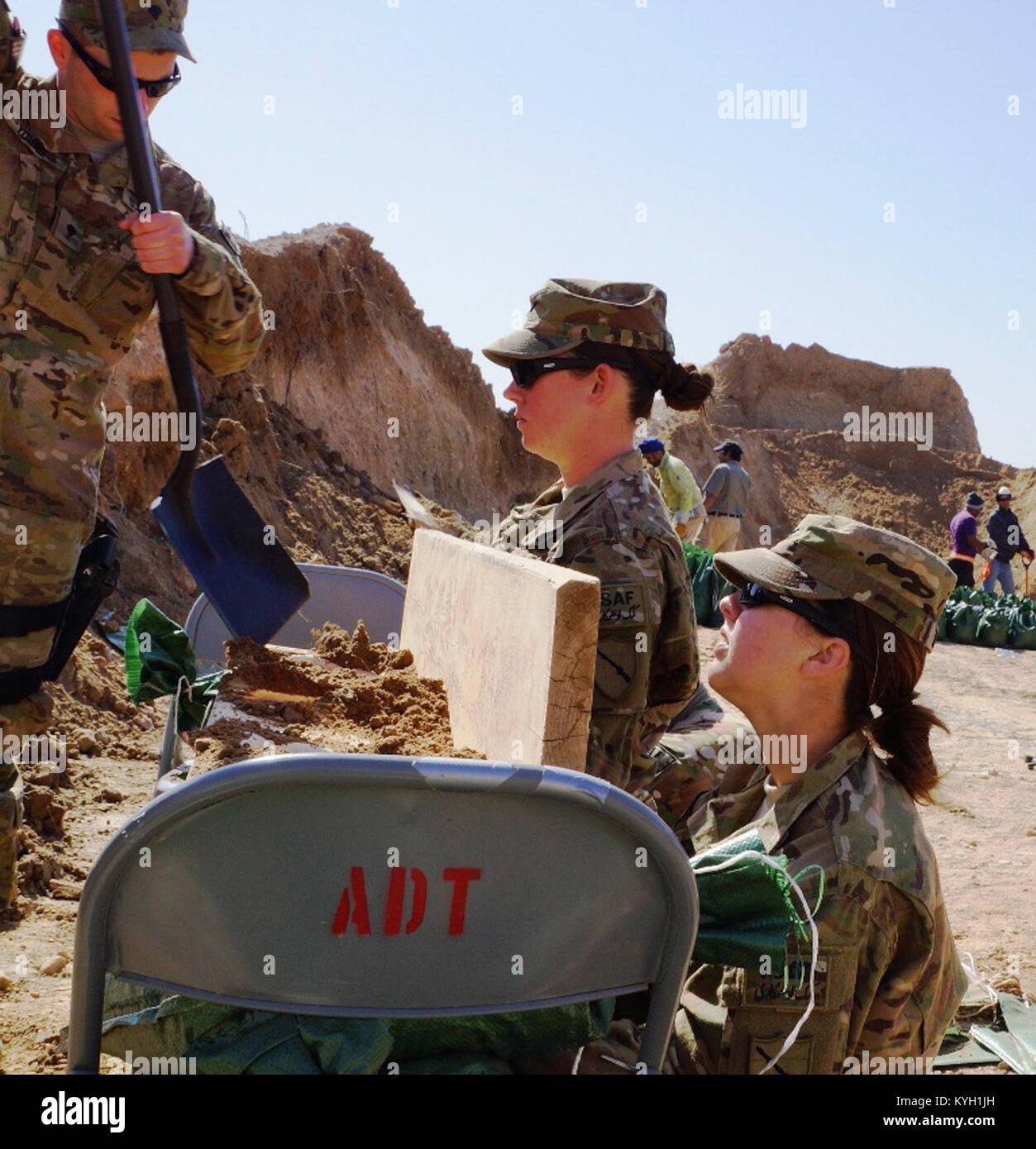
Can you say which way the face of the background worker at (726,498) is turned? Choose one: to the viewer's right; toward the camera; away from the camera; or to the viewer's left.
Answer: to the viewer's left

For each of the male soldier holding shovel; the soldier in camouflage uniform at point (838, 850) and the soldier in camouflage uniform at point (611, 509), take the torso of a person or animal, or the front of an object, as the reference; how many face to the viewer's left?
2

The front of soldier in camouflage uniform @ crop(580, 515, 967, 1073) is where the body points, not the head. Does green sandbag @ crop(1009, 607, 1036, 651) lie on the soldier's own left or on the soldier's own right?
on the soldier's own right

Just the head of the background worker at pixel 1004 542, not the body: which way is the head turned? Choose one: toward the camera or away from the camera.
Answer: toward the camera

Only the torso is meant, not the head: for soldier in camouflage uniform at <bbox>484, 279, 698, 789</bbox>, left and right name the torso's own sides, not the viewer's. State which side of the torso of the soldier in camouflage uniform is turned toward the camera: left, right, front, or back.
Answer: left

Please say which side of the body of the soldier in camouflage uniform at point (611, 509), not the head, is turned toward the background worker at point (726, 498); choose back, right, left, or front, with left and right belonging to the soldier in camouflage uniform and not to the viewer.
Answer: right

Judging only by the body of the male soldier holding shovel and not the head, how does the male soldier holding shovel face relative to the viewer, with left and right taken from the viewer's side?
facing the viewer and to the right of the viewer

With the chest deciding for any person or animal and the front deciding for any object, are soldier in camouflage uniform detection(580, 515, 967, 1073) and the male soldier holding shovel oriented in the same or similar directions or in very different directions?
very different directions

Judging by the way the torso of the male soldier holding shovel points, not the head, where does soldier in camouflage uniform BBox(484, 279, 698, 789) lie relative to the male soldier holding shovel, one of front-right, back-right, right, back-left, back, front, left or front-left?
front

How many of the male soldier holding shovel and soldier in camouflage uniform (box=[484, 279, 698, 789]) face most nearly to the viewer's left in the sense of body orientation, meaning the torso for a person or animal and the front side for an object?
1

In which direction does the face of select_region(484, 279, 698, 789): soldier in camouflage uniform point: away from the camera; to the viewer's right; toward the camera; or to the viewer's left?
to the viewer's left

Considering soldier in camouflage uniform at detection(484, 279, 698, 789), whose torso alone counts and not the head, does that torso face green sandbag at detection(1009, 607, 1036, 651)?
no

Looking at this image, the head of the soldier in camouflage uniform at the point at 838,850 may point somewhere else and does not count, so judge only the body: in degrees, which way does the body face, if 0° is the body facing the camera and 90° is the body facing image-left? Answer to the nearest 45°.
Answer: approximately 90°

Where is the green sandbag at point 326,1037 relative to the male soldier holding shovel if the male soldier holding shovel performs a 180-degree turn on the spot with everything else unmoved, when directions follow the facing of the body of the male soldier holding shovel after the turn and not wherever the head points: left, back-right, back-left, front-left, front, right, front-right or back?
back-left

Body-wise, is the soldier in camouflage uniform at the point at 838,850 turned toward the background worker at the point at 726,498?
no
